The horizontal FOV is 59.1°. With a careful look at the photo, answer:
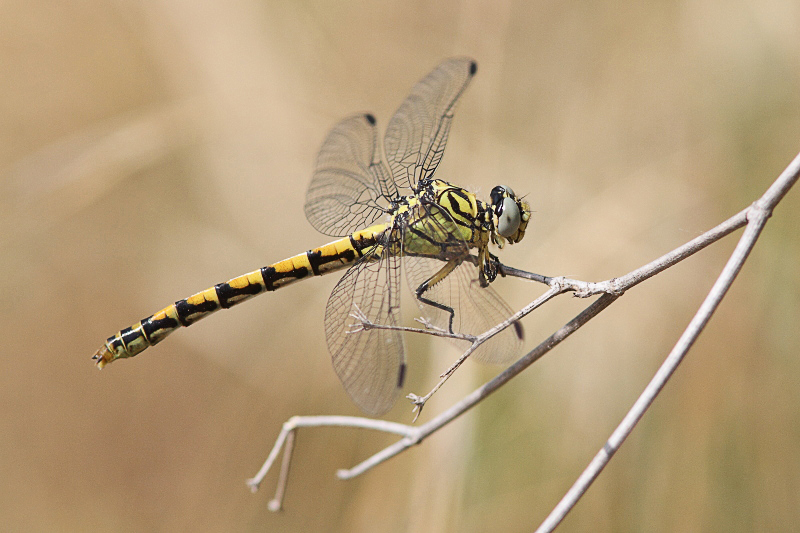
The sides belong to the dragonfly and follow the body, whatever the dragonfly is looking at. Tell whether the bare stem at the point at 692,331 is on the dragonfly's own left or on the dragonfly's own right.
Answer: on the dragonfly's own right

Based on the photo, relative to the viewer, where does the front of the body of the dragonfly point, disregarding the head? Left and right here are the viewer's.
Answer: facing to the right of the viewer
